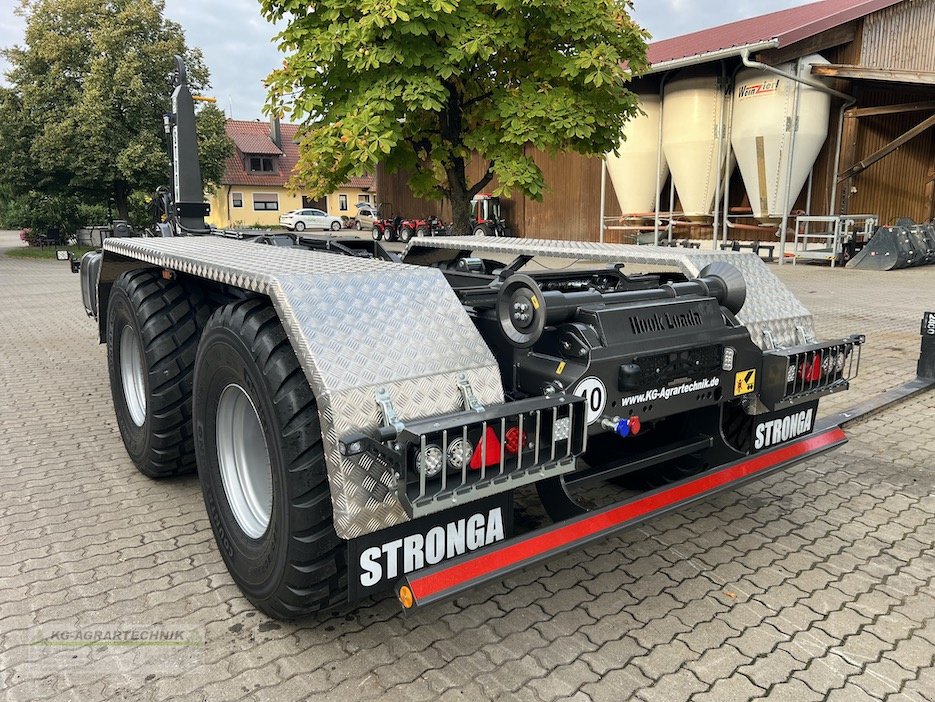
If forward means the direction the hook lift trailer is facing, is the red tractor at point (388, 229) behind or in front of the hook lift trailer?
in front

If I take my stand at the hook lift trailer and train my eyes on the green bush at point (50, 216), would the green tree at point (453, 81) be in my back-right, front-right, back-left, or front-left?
front-right

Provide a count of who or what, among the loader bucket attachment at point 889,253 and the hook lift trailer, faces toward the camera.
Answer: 0

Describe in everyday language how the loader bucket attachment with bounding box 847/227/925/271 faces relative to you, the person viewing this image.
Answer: facing to the left of the viewer

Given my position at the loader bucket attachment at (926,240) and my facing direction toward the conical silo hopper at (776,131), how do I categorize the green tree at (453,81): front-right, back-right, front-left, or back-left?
front-left

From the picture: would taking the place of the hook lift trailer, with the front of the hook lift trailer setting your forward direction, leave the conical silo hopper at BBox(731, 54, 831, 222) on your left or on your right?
on your right

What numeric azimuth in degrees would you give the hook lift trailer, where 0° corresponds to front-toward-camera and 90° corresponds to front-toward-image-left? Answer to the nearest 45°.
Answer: approximately 135°

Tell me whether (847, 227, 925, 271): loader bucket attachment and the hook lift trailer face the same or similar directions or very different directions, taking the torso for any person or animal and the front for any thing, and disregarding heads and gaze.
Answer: same or similar directions

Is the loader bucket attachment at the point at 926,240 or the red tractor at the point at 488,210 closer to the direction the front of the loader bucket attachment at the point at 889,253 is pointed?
the red tractor

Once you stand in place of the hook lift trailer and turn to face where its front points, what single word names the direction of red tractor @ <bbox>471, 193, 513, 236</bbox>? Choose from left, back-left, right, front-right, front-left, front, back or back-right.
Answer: front-right

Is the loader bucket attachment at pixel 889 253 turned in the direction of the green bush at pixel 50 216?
yes

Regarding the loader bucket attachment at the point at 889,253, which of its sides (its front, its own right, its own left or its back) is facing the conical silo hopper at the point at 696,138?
front
